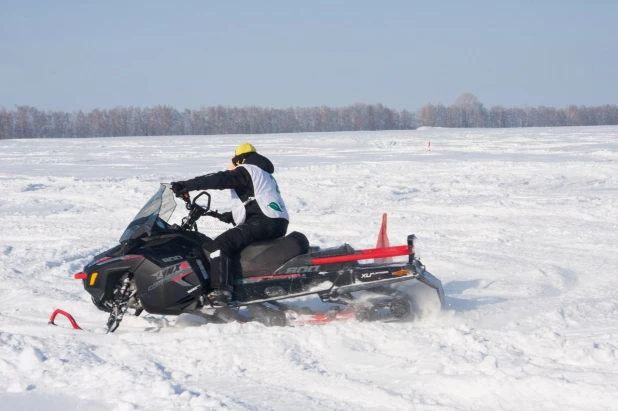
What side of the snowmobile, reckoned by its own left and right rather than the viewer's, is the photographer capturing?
left
